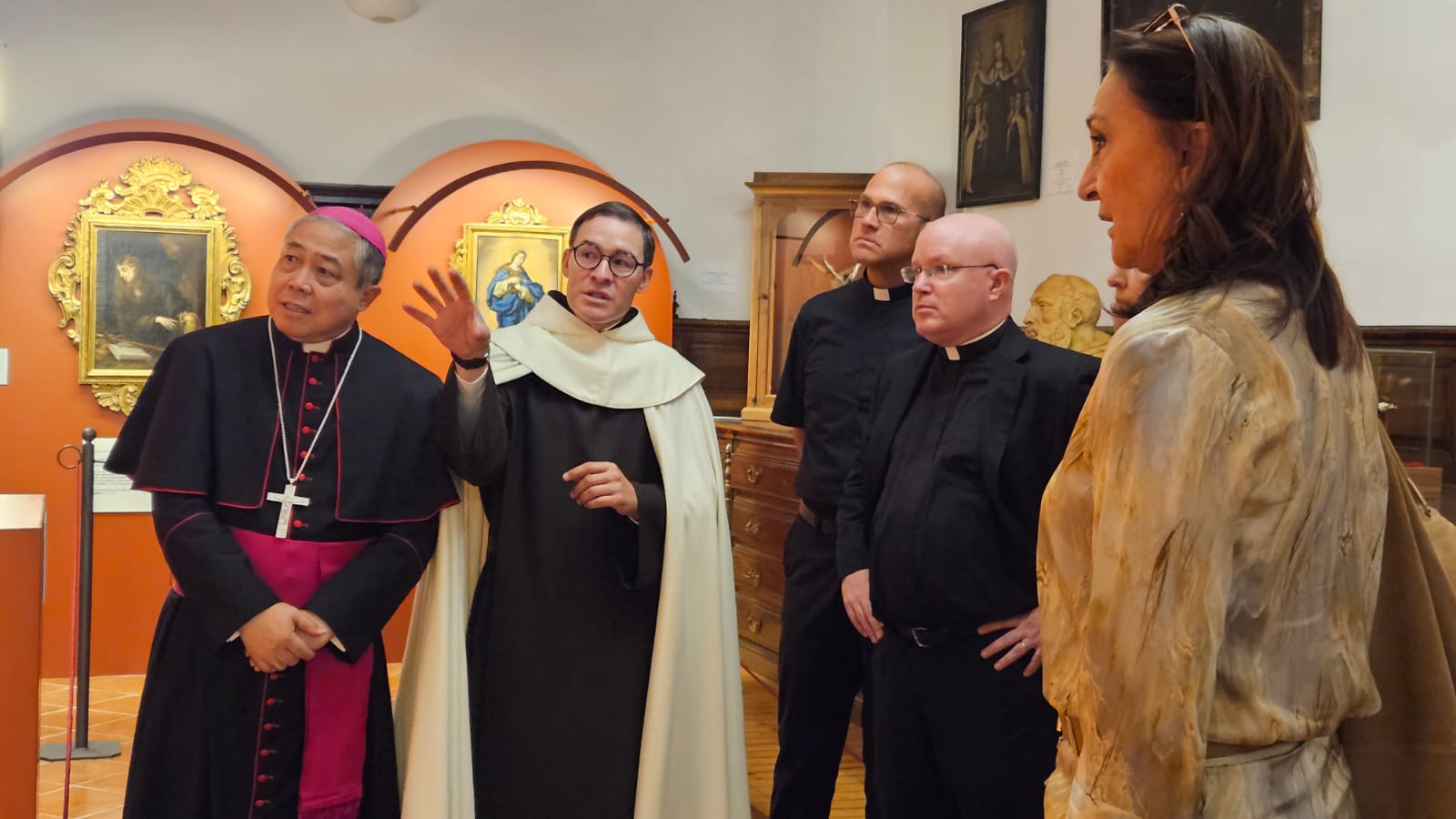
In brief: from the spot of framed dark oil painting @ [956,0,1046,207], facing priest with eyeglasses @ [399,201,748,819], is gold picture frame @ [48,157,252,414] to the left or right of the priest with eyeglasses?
right

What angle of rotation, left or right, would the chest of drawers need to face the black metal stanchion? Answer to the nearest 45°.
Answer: approximately 45° to its right

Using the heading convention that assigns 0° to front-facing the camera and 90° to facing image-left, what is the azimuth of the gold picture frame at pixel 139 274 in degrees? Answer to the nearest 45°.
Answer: approximately 0°

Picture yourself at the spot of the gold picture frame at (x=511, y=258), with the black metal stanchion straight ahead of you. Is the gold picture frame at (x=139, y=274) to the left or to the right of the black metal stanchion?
right

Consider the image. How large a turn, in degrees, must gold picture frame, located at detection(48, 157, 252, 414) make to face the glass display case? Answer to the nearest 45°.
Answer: approximately 45° to its left

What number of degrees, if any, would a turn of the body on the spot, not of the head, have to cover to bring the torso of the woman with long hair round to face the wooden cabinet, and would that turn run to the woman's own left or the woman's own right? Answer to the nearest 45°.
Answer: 0° — they already face it

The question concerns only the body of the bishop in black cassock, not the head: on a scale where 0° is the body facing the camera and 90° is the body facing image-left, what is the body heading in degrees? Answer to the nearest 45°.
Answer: approximately 0°

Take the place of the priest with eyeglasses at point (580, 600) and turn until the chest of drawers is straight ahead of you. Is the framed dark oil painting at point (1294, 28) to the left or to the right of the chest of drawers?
right

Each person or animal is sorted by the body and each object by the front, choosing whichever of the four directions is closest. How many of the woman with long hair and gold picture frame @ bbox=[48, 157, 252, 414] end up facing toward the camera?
1

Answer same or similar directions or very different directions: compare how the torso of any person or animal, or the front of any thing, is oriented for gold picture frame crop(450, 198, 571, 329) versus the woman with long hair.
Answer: very different directions

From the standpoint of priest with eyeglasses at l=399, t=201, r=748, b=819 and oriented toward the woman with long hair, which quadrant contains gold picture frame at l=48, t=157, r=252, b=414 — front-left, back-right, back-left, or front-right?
back-right
